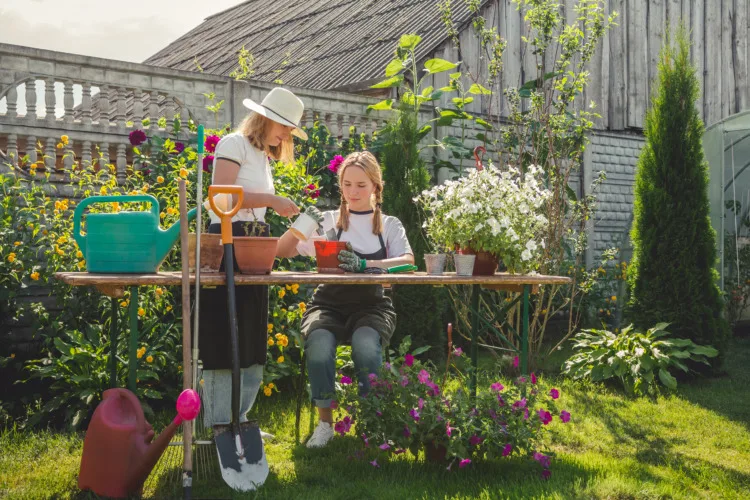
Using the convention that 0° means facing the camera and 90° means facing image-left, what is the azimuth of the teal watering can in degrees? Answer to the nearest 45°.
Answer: approximately 270°

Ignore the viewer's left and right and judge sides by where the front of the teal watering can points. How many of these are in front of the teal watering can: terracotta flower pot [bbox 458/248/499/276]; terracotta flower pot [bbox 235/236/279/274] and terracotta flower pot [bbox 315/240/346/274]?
3

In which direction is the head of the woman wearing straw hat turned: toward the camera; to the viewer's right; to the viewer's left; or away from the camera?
to the viewer's right

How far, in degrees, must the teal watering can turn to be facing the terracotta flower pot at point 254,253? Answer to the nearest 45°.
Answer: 0° — it already faces it
